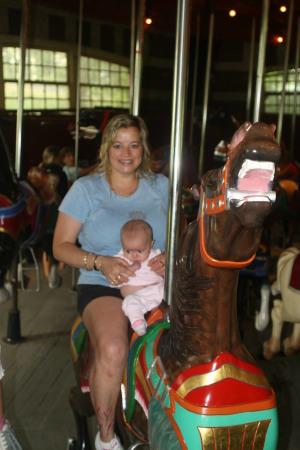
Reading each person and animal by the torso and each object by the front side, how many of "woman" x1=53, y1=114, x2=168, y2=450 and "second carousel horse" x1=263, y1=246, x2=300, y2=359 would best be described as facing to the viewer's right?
1

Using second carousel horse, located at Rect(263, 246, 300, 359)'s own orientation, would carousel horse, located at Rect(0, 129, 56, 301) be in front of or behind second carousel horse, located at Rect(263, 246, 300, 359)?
behind

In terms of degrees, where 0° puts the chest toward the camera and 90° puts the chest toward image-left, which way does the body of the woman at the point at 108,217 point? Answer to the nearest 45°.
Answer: approximately 0°

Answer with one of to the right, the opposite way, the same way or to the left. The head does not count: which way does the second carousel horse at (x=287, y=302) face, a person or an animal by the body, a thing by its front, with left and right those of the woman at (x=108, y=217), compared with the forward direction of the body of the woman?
to the left

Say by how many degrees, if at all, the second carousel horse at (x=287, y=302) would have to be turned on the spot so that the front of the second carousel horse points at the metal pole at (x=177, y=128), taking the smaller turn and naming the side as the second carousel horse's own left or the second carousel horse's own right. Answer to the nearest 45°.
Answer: approximately 90° to the second carousel horse's own right

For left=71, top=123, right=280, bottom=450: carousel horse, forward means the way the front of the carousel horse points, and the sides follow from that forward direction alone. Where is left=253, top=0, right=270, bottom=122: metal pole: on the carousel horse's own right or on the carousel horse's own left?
on the carousel horse's own left

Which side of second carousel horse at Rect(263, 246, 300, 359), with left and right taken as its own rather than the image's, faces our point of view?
right
